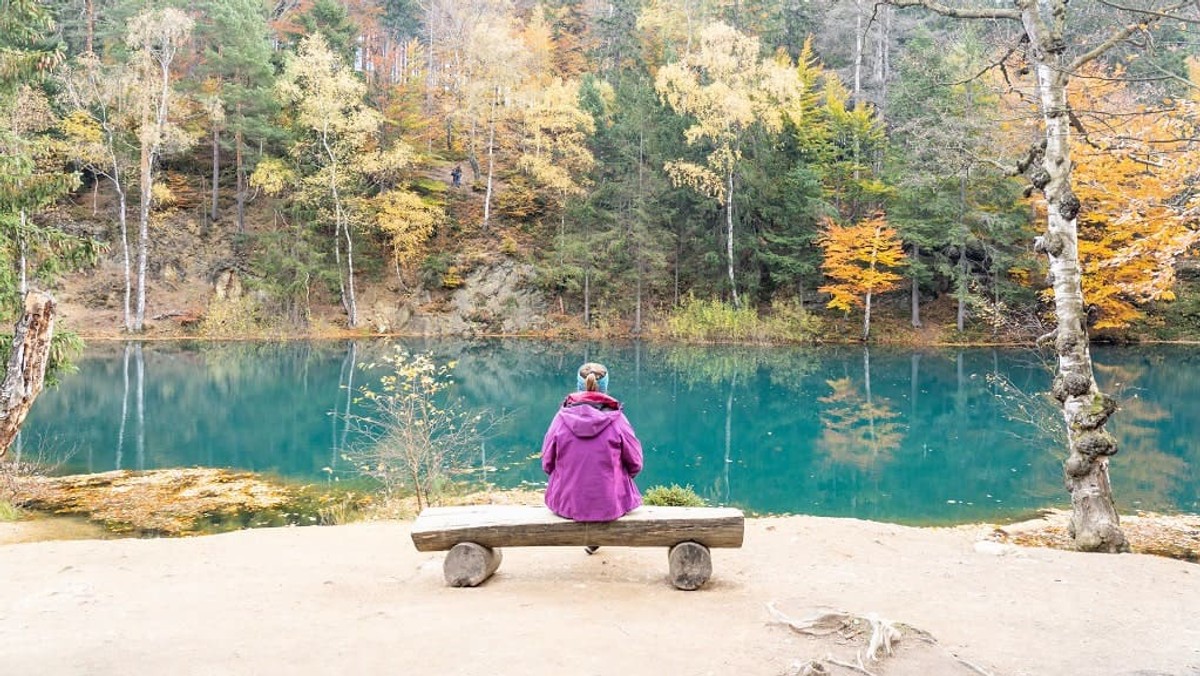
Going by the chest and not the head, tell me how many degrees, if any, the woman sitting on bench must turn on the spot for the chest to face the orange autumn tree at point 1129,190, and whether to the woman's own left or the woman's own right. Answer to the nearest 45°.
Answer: approximately 45° to the woman's own right

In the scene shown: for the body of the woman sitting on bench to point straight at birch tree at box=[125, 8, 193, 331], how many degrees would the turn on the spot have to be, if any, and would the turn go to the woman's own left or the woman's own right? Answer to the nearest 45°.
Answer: approximately 45° to the woman's own left

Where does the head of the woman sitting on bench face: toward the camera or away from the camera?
away from the camera

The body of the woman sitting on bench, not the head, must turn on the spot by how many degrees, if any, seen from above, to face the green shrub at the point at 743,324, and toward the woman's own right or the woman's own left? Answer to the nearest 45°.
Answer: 0° — they already face it

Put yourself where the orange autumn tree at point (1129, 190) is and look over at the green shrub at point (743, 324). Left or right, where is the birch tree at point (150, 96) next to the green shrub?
left

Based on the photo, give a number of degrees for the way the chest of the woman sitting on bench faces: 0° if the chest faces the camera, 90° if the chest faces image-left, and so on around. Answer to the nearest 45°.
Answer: approximately 180°

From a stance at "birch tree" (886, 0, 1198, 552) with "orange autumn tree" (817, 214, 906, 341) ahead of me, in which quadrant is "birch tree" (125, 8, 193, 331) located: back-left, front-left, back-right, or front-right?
front-left

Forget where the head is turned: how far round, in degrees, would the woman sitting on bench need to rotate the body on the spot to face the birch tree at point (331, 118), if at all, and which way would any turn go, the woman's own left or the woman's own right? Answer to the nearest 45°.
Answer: approximately 45° to the woman's own left
